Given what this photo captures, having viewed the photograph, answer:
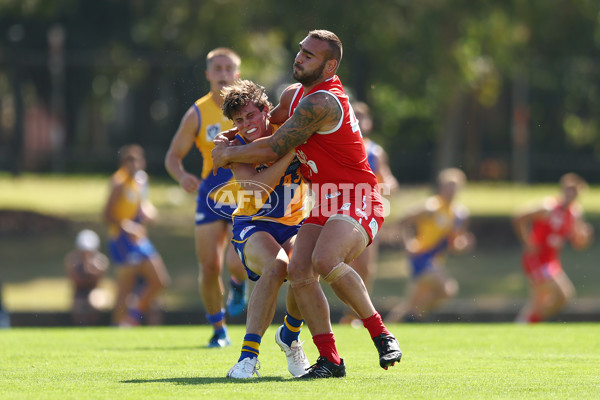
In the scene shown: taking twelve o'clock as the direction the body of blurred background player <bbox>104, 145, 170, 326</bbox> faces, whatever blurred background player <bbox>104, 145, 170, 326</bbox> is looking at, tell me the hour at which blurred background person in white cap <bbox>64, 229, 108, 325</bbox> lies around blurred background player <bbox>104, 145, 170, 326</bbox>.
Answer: blurred background person in white cap <bbox>64, 229, 108, 325</bbox> is roughly at 6 o'clock from blurred background player <bbox>104, 145, 170, 326</bbox>.

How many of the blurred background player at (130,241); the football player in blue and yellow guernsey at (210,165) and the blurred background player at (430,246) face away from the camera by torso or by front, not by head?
0

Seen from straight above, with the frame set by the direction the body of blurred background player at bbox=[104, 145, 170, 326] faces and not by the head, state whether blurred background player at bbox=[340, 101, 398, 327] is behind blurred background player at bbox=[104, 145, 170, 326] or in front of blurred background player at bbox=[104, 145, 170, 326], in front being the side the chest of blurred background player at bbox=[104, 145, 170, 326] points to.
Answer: in front

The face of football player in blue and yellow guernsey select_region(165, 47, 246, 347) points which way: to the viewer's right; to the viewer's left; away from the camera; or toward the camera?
toward the camera

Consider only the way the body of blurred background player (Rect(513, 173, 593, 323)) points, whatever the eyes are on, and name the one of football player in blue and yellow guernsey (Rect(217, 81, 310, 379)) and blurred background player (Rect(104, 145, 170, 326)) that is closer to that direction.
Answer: the football player in blue and yellow guernsey

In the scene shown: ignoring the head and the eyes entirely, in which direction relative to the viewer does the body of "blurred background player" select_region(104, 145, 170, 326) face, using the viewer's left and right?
facing the viewer and to the right of the viewer

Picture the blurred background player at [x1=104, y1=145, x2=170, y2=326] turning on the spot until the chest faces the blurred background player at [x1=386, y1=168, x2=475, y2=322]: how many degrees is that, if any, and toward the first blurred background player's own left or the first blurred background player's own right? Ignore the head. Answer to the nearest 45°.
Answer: approximately 45° to the first blurred background player's own left

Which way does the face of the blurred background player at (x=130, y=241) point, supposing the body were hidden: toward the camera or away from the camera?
toward the camera

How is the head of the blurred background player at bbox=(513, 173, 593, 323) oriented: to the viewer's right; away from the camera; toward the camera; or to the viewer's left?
toward the camera

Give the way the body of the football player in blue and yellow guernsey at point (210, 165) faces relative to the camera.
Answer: toward the camera

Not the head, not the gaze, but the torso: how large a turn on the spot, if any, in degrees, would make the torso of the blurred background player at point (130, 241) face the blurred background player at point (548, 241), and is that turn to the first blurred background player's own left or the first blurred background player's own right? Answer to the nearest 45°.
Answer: approximately 45° to the first blurred background player's own left

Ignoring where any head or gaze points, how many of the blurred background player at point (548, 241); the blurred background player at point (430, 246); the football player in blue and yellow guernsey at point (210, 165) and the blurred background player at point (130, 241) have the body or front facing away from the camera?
0

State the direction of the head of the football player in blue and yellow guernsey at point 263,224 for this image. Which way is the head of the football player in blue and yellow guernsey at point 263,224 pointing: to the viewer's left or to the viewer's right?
to the viewer's left
